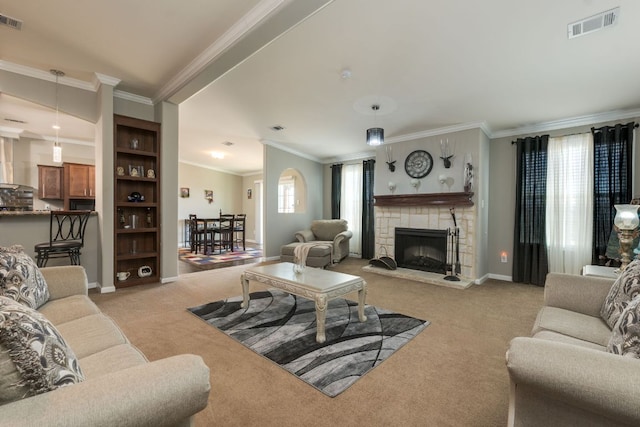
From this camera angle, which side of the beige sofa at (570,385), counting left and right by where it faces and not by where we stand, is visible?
left

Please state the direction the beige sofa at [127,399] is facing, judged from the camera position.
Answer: facing to the right of the viewer

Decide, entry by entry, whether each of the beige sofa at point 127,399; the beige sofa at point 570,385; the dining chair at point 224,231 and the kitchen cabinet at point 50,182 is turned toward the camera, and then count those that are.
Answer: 1

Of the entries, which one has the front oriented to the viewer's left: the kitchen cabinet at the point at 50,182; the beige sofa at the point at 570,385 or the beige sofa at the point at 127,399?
the beige sofa at the point at 570,385

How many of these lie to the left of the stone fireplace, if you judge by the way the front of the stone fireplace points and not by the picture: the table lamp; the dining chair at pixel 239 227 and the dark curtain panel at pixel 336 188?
1

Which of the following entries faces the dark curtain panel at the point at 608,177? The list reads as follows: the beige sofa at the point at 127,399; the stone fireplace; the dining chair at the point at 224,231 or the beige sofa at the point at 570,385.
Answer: the beige sofa at the point at 127,399

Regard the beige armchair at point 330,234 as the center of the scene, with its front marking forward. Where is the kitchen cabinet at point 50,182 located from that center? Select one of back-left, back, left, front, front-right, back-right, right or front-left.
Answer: front-right

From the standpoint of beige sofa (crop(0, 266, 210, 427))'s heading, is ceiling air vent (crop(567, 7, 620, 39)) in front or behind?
in front

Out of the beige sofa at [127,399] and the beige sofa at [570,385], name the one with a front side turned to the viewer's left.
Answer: the beige sofa at [570,385]

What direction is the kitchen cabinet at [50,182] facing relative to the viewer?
toward the camera

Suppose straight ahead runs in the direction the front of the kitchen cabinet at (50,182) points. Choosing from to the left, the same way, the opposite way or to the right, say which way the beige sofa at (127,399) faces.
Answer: to the left

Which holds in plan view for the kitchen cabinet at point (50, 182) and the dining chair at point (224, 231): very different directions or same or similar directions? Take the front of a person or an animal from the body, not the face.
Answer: very different directions

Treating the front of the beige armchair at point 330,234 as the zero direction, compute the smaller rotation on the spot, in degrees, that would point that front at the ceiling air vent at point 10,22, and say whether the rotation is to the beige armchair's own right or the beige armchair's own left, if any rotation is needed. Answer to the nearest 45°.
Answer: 0° — it already faces it

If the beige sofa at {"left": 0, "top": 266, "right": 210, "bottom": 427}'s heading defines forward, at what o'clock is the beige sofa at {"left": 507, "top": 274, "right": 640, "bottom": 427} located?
the beige sofa at {"left": 507, "top": 274, "right": 640, "bottom": 427} is roughly at 1 o'clock from the beige sofa at {"left": 0, "top": 266, "right": 210, "bottom": 427}.

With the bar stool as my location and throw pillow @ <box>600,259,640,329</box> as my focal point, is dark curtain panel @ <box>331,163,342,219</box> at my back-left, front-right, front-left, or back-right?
front-left

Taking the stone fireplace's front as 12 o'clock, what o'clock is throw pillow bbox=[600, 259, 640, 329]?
The throw pillow is roughly at 10 o'clock from the stone fireplace.

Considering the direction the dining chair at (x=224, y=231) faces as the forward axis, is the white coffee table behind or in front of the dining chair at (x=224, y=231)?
behind
